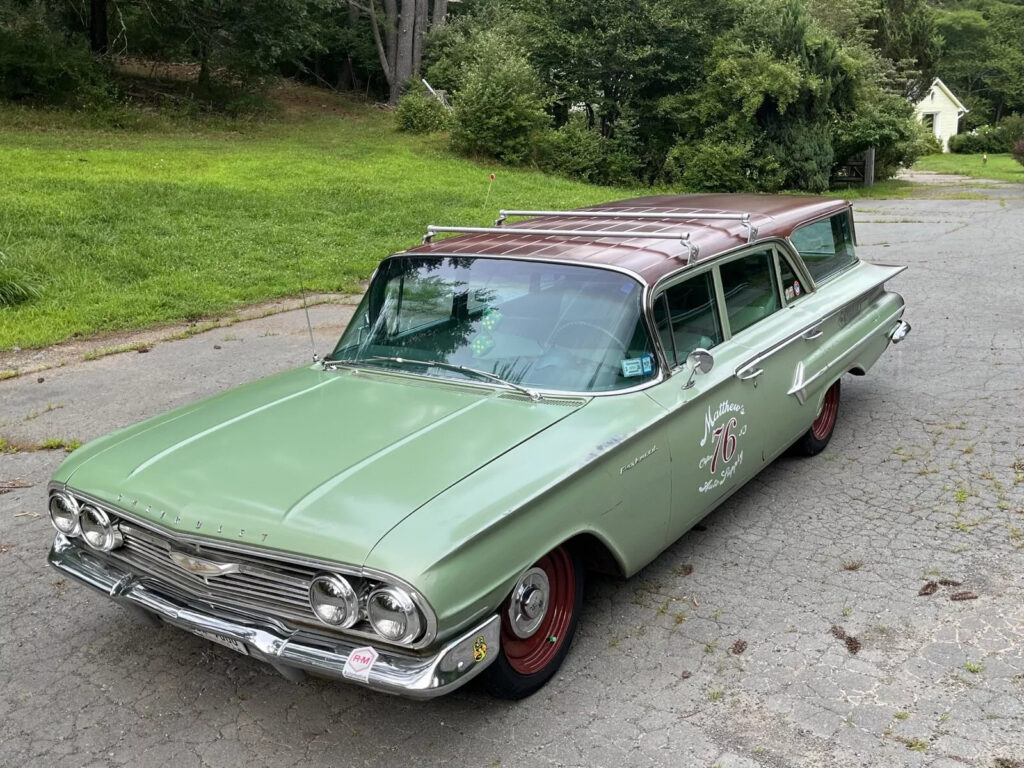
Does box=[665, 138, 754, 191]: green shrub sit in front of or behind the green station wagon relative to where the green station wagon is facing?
behind

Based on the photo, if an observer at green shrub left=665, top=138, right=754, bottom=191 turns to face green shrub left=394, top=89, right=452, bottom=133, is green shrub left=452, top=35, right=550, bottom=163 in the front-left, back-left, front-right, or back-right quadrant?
front-left

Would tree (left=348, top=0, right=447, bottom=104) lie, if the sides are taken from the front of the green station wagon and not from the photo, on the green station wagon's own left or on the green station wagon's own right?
on the green station wagon's own right

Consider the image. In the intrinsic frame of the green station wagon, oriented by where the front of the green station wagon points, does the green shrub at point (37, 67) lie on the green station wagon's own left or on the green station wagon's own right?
on the green station wagon's own right

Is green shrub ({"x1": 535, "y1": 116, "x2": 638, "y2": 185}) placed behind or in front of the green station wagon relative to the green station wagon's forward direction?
behind

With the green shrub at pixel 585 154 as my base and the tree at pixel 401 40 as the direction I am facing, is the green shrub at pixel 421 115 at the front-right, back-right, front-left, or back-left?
front-left

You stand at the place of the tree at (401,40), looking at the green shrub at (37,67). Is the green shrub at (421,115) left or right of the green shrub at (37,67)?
left

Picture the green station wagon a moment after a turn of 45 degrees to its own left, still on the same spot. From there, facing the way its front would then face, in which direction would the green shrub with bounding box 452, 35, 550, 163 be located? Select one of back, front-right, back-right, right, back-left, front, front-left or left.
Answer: back

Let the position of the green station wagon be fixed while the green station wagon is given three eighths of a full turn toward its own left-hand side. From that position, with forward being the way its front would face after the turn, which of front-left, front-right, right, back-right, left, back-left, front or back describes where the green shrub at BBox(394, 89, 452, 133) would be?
left
